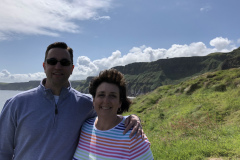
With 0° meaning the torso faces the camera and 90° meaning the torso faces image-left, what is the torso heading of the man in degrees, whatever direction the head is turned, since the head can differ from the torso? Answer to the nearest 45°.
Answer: approximately 0°

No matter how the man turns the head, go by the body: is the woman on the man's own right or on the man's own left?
on the man's own left
